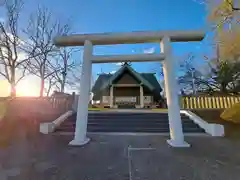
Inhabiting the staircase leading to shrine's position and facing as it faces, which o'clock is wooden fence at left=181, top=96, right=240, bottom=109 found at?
The wooden fence is roughly at 8 o'clock from the staircase leading to shrine.

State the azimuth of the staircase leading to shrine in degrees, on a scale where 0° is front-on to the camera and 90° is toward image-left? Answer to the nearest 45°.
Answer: approximately 0°
